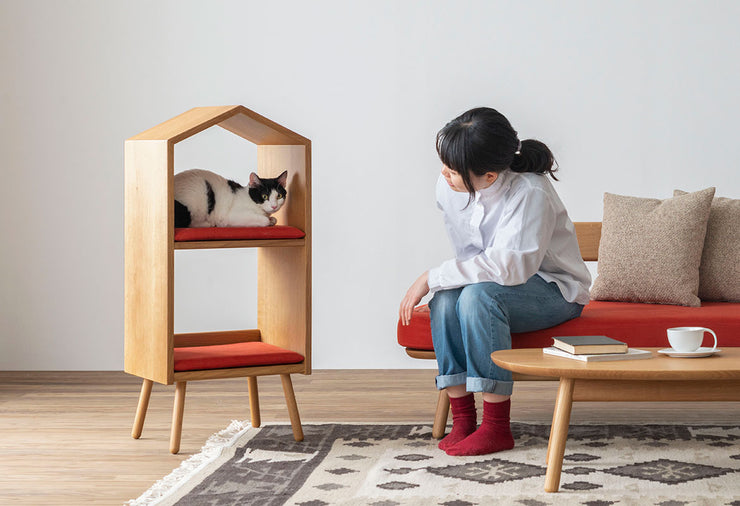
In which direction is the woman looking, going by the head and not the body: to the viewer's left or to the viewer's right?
to the viewer's left

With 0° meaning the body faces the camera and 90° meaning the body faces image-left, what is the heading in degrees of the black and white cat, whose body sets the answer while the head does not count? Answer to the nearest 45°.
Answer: approximately 270°

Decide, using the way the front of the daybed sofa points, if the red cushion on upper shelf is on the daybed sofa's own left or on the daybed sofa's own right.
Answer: on the daybed sofa's own right

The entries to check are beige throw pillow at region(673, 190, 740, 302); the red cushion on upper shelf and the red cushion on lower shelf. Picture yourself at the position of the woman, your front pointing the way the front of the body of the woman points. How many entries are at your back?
1

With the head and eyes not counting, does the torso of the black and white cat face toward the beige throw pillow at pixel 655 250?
yes

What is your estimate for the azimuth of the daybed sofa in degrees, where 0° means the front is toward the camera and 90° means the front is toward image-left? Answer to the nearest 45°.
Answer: approximately 0°

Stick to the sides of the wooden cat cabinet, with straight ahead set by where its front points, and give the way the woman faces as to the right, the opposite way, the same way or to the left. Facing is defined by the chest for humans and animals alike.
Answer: to the right

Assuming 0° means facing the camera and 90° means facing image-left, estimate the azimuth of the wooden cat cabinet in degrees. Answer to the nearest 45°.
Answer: approximately 315°

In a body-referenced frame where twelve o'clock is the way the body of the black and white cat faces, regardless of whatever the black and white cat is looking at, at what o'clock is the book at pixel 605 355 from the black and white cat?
The book is roughly at 1 o'clock from the black and white cat.
